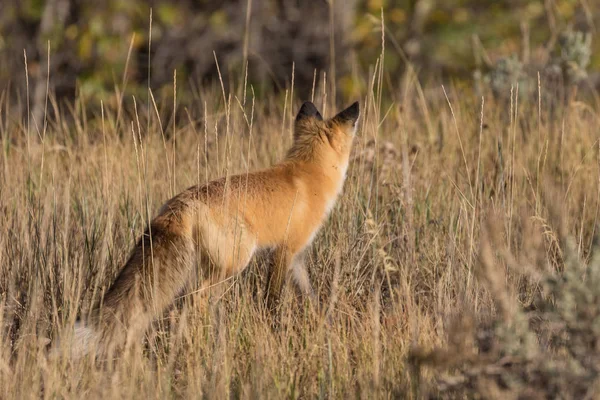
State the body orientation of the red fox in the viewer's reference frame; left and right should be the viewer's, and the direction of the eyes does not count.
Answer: facing away from the viewer and to the right of the viewer
